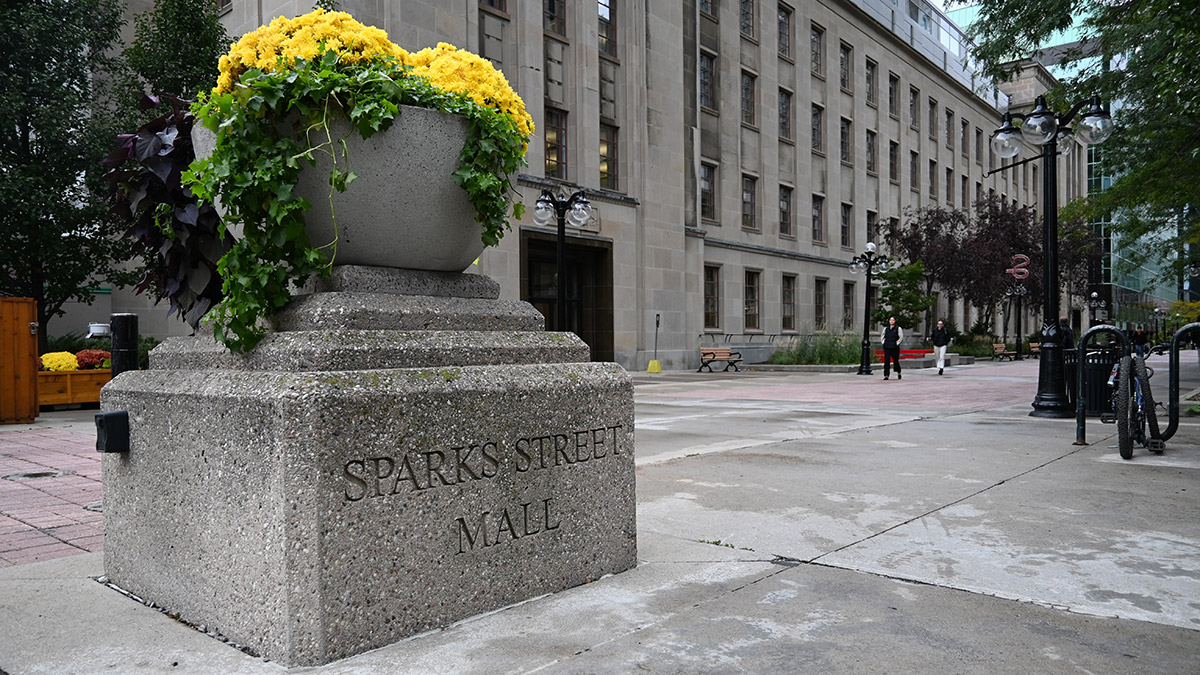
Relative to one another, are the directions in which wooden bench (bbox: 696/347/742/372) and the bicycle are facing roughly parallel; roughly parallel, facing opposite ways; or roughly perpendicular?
roughly perpendicular

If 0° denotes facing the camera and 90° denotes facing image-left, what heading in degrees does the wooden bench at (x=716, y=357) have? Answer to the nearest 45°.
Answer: approximately 315°

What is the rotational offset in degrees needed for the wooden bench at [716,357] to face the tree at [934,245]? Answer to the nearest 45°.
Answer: approximately 90° to its left
